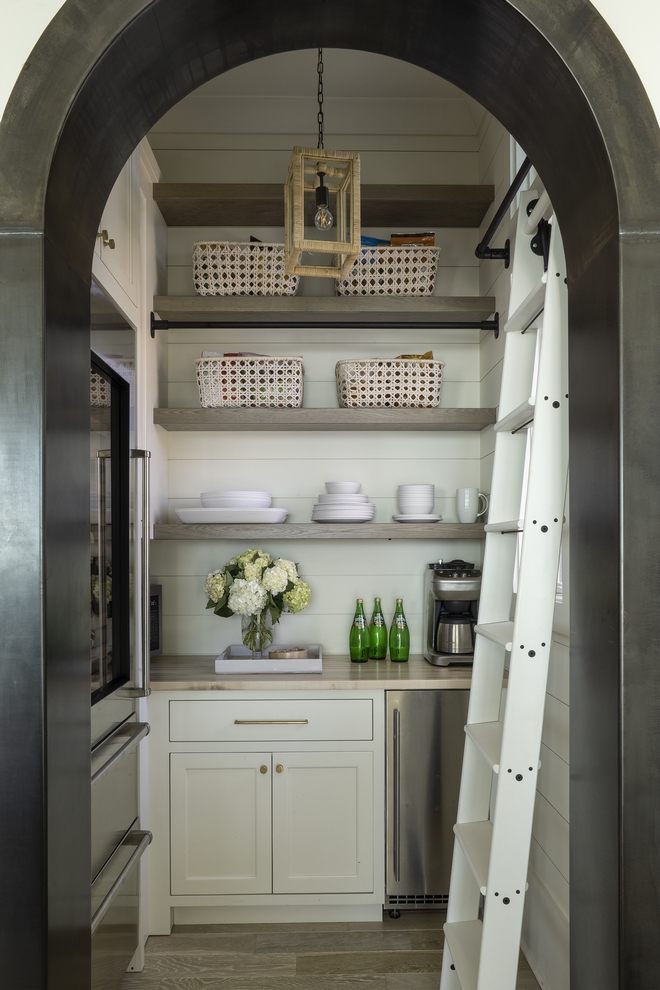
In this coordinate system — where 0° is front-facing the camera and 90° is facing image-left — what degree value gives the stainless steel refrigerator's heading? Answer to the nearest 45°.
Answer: approximately 270°

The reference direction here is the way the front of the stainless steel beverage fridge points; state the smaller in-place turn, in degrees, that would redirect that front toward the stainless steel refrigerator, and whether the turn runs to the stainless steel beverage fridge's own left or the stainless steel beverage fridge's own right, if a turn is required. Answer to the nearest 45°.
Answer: approximately 45° to the stainless steel beverage fridge's own right

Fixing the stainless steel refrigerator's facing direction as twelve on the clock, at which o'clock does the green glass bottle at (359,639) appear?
The green glass bottle is roughly at 11 o'clock from the stainless steel refrigerator.

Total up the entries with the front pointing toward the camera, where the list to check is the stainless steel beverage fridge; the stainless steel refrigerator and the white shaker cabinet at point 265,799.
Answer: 2

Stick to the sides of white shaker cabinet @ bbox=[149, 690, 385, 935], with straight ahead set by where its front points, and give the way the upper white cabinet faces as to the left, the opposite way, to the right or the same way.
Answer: to the left
